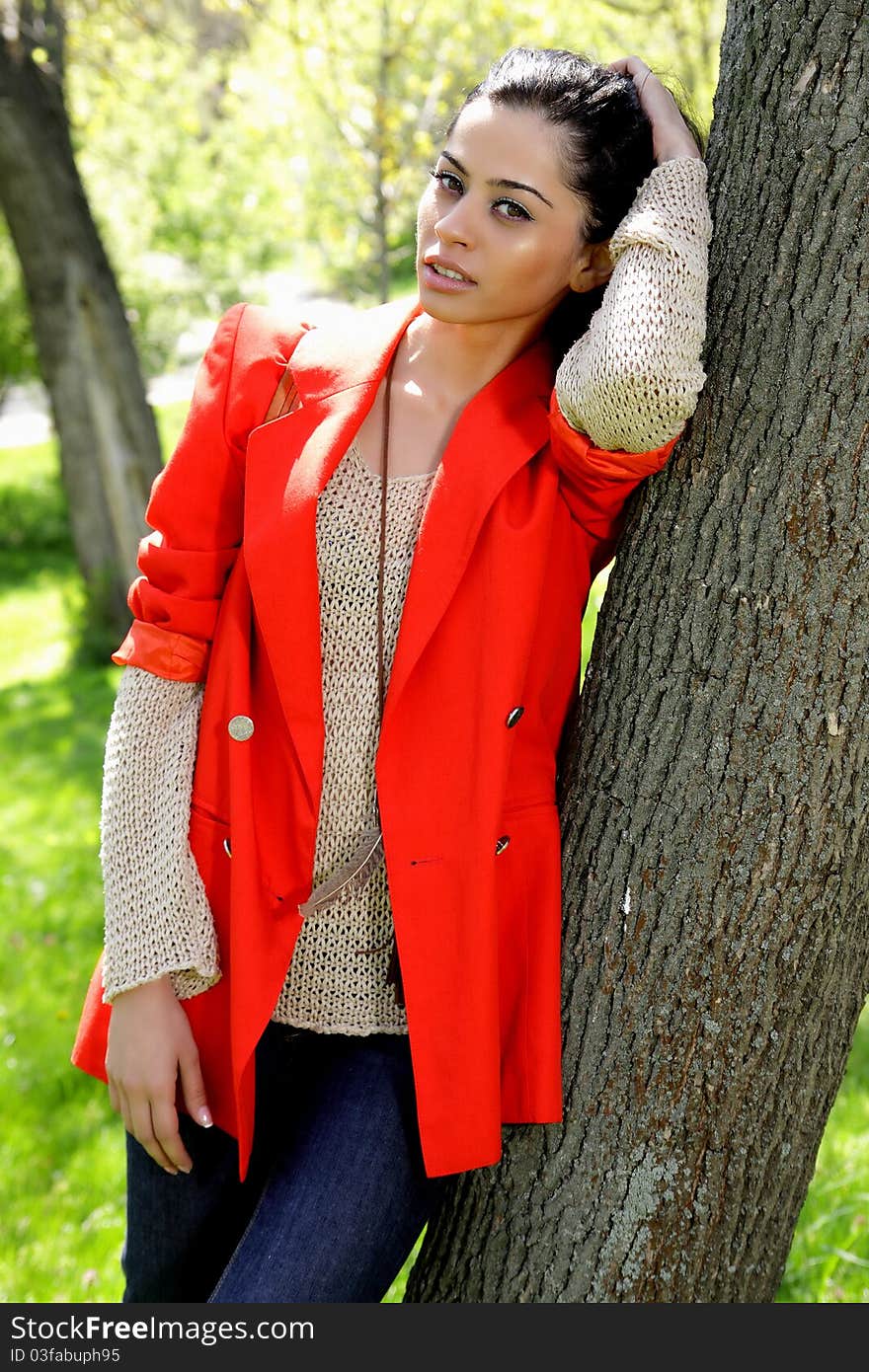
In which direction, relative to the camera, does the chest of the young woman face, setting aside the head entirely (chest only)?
toward the camera

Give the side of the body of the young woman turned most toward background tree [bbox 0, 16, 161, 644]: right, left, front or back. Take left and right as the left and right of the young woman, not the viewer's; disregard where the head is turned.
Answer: back
